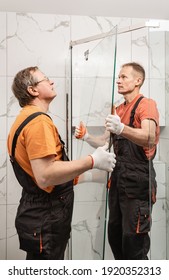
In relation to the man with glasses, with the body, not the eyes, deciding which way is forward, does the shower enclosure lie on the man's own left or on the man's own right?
on the man's own left

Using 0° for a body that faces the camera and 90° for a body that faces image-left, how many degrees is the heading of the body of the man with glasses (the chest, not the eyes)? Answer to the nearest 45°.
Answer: approximately 270°
